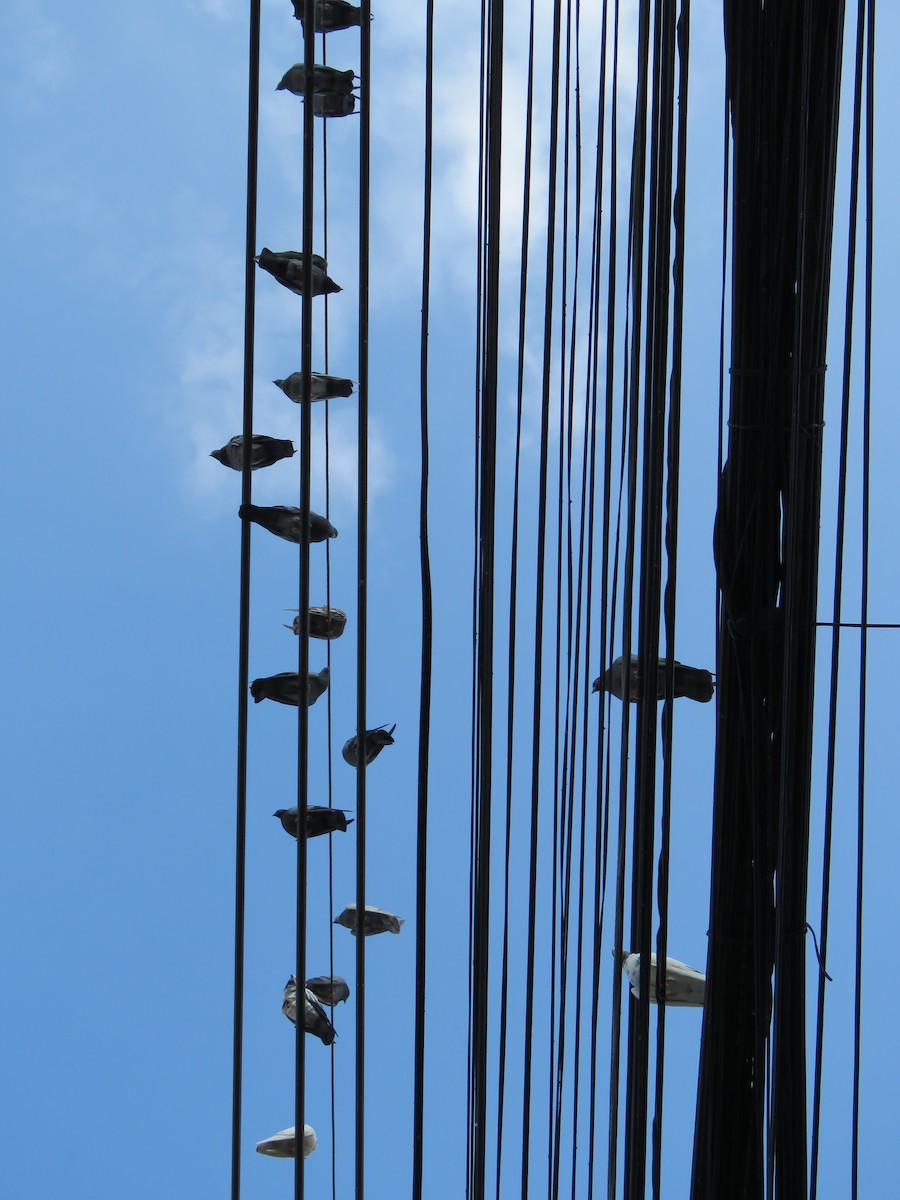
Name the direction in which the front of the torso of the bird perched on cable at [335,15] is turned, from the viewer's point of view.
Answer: to the viewer's left

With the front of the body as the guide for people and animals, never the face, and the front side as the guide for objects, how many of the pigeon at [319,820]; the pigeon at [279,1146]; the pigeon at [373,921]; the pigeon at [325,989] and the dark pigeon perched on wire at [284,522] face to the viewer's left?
2

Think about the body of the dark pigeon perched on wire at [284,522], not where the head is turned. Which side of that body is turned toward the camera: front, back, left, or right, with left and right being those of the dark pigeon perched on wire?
right

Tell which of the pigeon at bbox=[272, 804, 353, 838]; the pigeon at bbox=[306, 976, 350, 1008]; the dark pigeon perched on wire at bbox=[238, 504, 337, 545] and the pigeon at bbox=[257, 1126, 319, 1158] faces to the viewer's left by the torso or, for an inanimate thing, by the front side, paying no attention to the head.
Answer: the pigeon at bbox=[272, 804, 353, 838]

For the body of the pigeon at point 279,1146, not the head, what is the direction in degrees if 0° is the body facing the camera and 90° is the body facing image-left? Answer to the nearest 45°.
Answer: approximately 270°
